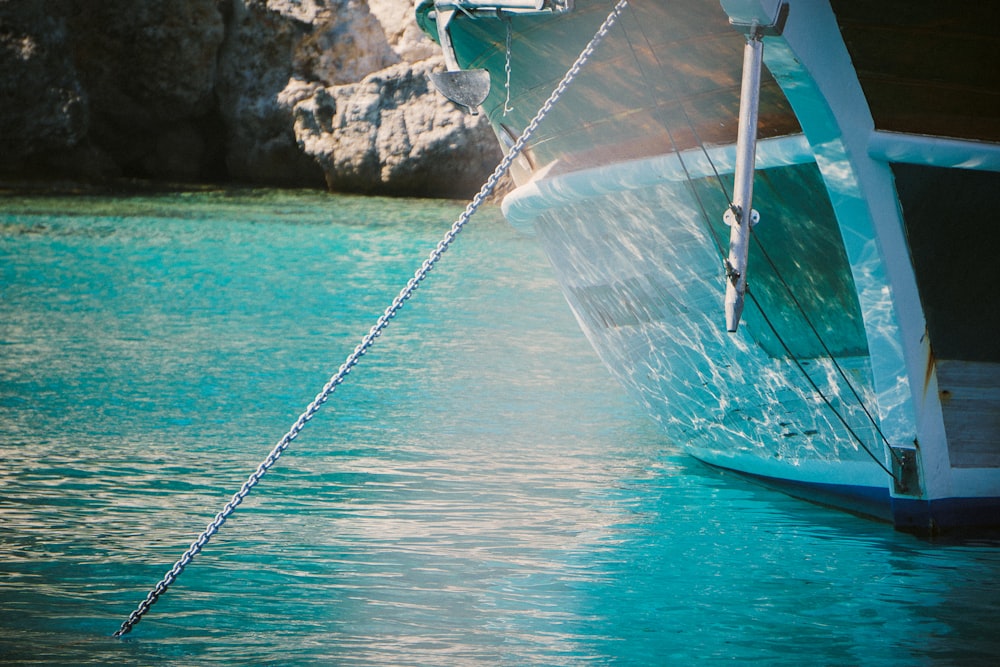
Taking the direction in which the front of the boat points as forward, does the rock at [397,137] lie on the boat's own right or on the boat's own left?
on the boat's own right
